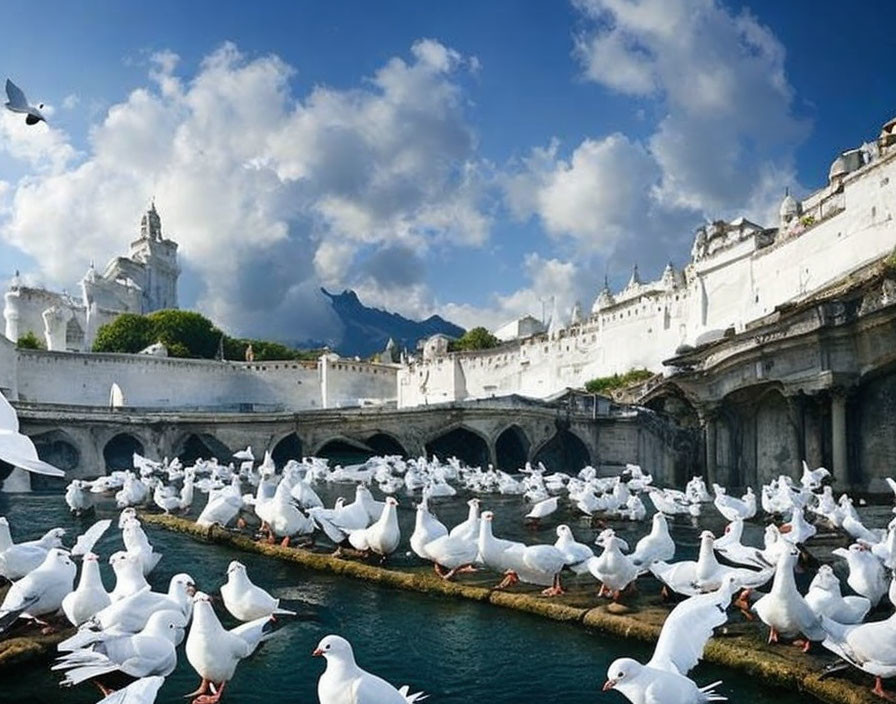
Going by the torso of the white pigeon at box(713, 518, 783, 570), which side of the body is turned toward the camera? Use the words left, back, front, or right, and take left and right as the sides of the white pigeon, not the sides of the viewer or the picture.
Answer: left

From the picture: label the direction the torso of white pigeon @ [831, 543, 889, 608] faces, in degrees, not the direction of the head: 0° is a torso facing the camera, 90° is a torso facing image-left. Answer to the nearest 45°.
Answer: approximately 90°

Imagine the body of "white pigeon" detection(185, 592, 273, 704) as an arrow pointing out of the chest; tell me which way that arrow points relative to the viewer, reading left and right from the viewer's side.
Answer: facing the viewer and to the left of the viewer

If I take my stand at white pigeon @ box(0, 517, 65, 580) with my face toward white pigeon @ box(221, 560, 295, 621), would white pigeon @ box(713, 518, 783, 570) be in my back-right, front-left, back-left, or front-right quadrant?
front-left

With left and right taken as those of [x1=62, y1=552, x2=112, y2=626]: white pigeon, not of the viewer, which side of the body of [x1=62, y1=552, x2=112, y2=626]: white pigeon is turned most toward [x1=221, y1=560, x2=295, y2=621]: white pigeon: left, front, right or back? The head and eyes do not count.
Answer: left

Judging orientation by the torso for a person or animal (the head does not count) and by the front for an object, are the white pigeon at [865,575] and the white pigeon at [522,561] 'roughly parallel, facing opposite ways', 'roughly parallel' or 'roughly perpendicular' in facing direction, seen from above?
roughly parallel

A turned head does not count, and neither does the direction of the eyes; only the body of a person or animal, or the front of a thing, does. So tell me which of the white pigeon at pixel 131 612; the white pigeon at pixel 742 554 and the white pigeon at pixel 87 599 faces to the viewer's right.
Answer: the white pigeon at pixel 131 612

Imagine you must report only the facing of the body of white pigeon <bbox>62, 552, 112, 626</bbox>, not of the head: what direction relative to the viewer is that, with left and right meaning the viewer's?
facing the viewer

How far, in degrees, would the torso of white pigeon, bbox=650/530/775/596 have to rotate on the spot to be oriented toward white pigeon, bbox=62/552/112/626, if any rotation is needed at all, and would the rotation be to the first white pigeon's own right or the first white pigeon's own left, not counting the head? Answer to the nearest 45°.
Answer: approximately 45° to the first white pigeon's own right

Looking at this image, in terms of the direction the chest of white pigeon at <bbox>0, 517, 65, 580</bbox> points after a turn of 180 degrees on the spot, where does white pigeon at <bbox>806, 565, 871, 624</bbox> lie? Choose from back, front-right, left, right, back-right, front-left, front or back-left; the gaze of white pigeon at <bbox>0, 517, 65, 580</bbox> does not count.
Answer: back-left

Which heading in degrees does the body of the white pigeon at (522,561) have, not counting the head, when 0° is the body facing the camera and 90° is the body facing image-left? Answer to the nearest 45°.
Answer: approximately 90°

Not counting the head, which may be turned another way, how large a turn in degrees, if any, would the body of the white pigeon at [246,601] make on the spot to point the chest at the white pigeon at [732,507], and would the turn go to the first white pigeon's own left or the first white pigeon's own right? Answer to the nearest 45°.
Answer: approximately 180°

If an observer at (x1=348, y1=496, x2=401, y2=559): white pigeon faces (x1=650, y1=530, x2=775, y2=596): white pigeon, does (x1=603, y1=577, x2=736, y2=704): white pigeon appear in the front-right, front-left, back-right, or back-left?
front-right

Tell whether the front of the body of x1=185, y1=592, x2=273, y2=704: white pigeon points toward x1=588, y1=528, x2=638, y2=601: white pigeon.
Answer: no
